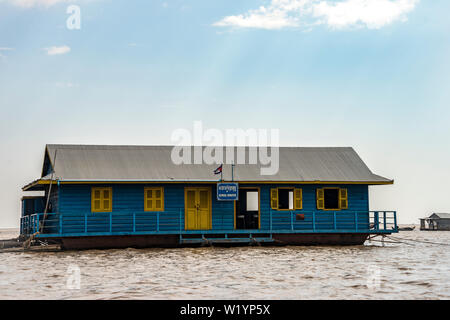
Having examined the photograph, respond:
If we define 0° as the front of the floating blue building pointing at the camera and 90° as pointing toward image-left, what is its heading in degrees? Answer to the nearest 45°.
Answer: approximately 0°
